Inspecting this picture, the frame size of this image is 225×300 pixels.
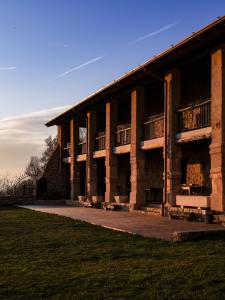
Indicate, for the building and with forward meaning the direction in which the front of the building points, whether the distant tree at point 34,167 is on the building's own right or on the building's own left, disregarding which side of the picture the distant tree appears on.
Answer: on the building's own right

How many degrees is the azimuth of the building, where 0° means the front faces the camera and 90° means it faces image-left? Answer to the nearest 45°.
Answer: approximately 45°
